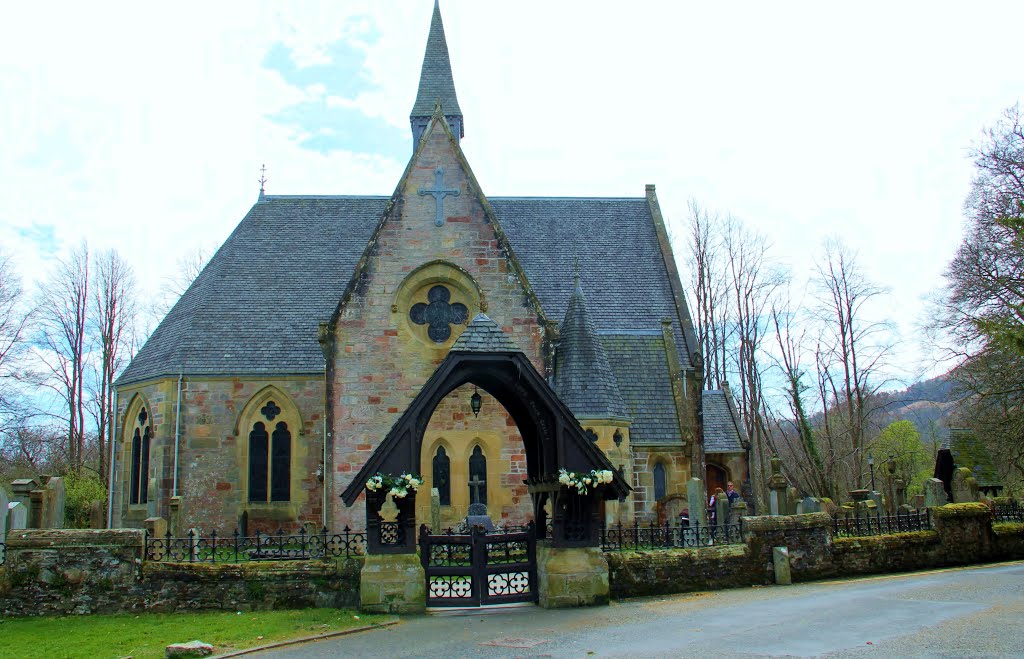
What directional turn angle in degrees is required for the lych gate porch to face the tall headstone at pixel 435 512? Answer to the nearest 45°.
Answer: approximately 180°

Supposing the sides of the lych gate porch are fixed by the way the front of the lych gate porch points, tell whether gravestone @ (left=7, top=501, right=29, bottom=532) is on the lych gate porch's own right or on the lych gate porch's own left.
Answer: on the lych gate porch's own right

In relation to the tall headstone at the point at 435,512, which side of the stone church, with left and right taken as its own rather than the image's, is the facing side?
front

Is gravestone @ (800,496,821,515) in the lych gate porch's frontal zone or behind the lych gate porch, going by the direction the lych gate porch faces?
behind

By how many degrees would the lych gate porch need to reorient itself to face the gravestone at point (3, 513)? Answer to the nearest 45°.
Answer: approximately 90° to its right

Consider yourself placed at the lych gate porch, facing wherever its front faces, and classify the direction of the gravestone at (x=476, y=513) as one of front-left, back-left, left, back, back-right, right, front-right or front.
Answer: back

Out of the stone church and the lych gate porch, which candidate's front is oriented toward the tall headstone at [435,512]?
the stone church

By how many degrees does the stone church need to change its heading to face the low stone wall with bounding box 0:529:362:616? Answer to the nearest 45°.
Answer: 0° — it already faces it

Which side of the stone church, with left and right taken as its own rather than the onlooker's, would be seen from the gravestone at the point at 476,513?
front

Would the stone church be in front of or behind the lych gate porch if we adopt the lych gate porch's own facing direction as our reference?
behind

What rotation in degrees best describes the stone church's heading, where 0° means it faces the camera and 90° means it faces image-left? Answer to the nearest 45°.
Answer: approximately 0°

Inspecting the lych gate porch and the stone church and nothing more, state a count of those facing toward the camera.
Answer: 2

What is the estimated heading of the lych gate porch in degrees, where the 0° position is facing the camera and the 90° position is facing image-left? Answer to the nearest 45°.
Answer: approximately 0°

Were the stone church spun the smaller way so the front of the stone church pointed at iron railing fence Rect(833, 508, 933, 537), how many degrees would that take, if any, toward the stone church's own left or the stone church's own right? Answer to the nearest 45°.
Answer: approximately 45° to the stone church's own left
